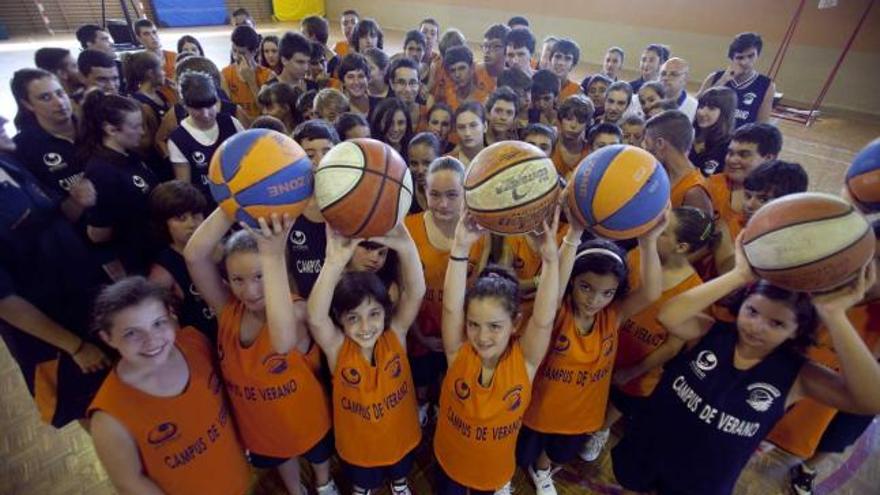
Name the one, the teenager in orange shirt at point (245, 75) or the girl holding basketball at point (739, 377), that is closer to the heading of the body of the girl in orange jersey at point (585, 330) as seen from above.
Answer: the girl holding basketball

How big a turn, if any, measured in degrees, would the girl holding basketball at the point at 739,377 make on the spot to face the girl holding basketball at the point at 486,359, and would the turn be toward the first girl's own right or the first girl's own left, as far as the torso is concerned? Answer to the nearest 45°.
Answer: approximately 45° to the first girl's own right

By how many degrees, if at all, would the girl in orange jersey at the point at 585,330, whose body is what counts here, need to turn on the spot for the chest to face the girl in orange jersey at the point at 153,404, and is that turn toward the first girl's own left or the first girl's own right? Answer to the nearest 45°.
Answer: approximately 45° to the first girl's own right

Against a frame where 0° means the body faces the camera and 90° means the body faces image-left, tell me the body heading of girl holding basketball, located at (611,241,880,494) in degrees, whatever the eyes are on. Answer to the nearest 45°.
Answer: approximately 0°

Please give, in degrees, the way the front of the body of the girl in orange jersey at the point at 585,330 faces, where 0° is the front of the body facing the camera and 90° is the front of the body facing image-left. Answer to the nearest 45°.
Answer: approximately 0°

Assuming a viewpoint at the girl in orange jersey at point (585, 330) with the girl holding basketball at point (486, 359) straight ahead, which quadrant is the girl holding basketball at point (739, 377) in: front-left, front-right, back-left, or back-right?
back-left
